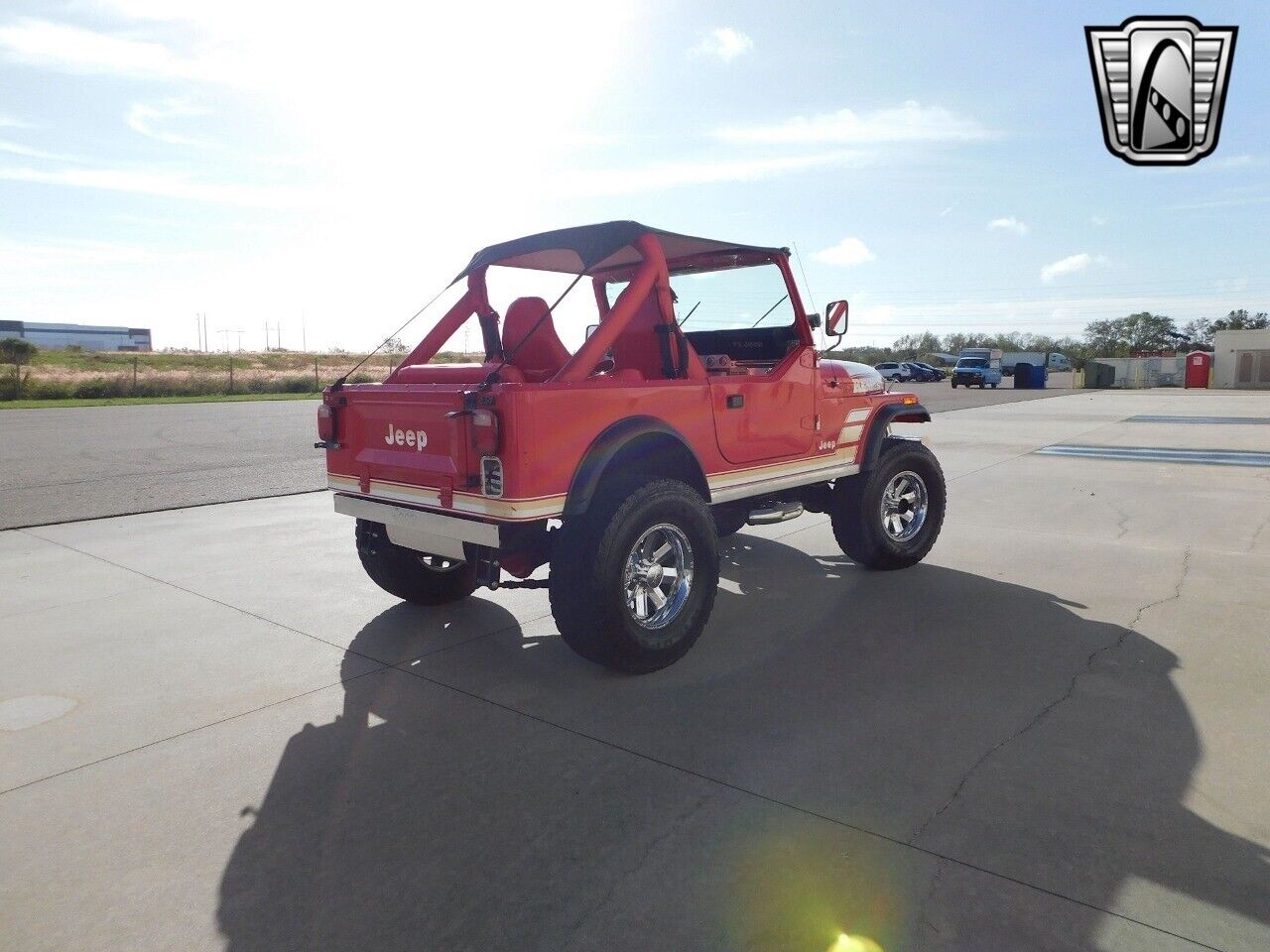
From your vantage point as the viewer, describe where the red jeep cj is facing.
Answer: facing away from the viewer and to the right of the viewer

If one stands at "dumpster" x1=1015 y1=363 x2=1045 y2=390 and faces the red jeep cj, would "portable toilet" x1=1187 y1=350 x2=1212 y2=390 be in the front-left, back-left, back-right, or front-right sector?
back-left

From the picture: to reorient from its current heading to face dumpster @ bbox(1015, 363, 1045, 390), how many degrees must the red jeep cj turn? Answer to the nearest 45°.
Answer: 0° — it already faces it

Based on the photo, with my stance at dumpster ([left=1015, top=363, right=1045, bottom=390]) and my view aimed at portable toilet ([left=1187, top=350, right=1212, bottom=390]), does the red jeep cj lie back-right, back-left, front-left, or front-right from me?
back-right

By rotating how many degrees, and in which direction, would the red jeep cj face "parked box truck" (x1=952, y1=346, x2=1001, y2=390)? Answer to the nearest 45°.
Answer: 0° — it already faces it

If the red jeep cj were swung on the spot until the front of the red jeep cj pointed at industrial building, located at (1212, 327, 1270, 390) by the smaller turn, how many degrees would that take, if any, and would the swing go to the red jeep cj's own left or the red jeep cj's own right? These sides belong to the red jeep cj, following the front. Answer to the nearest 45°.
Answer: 0° — it already faces it

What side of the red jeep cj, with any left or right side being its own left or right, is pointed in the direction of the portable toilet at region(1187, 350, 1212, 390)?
front
